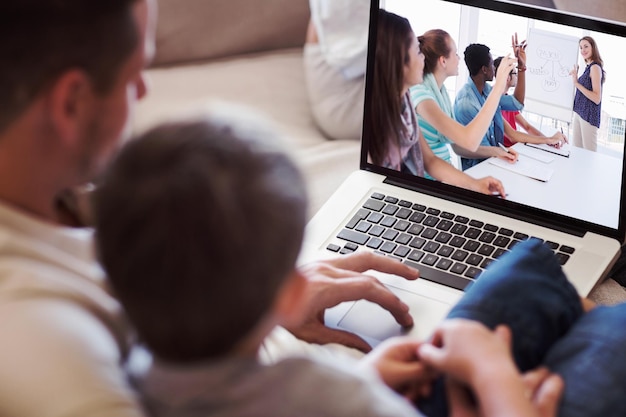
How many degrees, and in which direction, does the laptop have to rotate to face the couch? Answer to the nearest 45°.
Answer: approximately 90° to its right

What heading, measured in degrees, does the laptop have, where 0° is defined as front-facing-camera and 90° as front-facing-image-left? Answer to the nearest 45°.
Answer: approximately 45°
